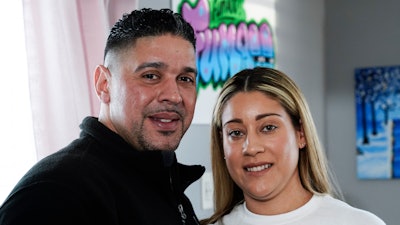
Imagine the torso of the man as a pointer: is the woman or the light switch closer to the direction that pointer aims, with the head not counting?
the woman

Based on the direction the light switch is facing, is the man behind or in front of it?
in front

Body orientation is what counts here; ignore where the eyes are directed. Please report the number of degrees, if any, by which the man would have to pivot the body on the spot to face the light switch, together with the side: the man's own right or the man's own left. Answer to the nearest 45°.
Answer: approximately 135° to the man's own left

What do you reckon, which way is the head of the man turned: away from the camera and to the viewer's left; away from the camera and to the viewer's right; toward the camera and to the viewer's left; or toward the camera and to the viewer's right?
toward the camera and to the viewer's right

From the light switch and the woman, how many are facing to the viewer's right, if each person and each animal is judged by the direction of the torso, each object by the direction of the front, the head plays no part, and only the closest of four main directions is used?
0

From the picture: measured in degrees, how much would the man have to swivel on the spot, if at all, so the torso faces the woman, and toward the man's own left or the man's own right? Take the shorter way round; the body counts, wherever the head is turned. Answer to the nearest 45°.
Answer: approximately 90° to the man's own left

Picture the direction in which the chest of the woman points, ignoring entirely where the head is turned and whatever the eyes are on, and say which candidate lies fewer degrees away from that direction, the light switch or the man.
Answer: the man

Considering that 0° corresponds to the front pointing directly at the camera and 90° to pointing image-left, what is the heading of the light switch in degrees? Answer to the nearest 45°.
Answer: approximately 0°

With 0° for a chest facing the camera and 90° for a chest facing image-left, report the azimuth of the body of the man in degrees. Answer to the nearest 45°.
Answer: approximately 315°
